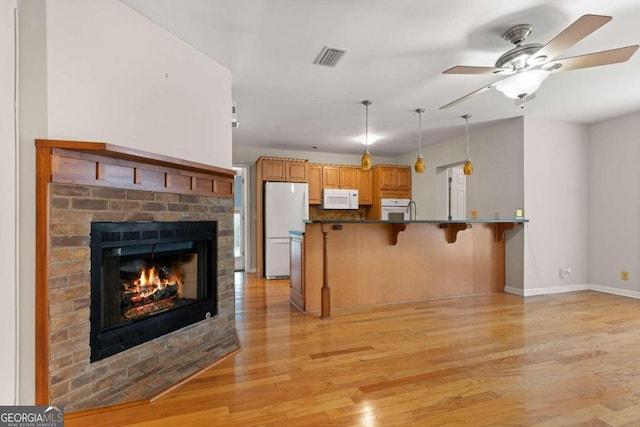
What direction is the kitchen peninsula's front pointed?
toward the camera

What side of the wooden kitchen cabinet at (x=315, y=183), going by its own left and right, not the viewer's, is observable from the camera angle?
front

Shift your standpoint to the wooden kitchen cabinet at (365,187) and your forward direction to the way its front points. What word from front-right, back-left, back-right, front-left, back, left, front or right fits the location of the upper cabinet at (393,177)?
left

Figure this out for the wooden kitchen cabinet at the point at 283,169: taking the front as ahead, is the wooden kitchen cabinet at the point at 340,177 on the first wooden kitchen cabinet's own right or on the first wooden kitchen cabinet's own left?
on the first wooden kitchen cabinet's own left

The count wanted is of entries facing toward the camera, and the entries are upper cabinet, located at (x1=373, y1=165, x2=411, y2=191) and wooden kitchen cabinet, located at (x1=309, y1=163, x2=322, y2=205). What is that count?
2

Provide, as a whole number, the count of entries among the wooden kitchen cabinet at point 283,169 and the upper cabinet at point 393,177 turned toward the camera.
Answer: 2

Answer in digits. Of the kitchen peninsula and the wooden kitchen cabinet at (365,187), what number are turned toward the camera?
2

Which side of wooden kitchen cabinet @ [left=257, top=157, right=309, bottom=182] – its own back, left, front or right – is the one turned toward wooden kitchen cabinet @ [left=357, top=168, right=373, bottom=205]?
left

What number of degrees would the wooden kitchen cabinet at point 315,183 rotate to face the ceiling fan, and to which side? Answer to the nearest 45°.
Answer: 0° — it already faces it

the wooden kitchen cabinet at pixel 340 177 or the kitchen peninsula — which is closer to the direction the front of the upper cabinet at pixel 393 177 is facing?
the kitchen peninsula

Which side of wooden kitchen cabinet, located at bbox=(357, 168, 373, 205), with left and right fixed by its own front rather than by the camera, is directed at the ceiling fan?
front
